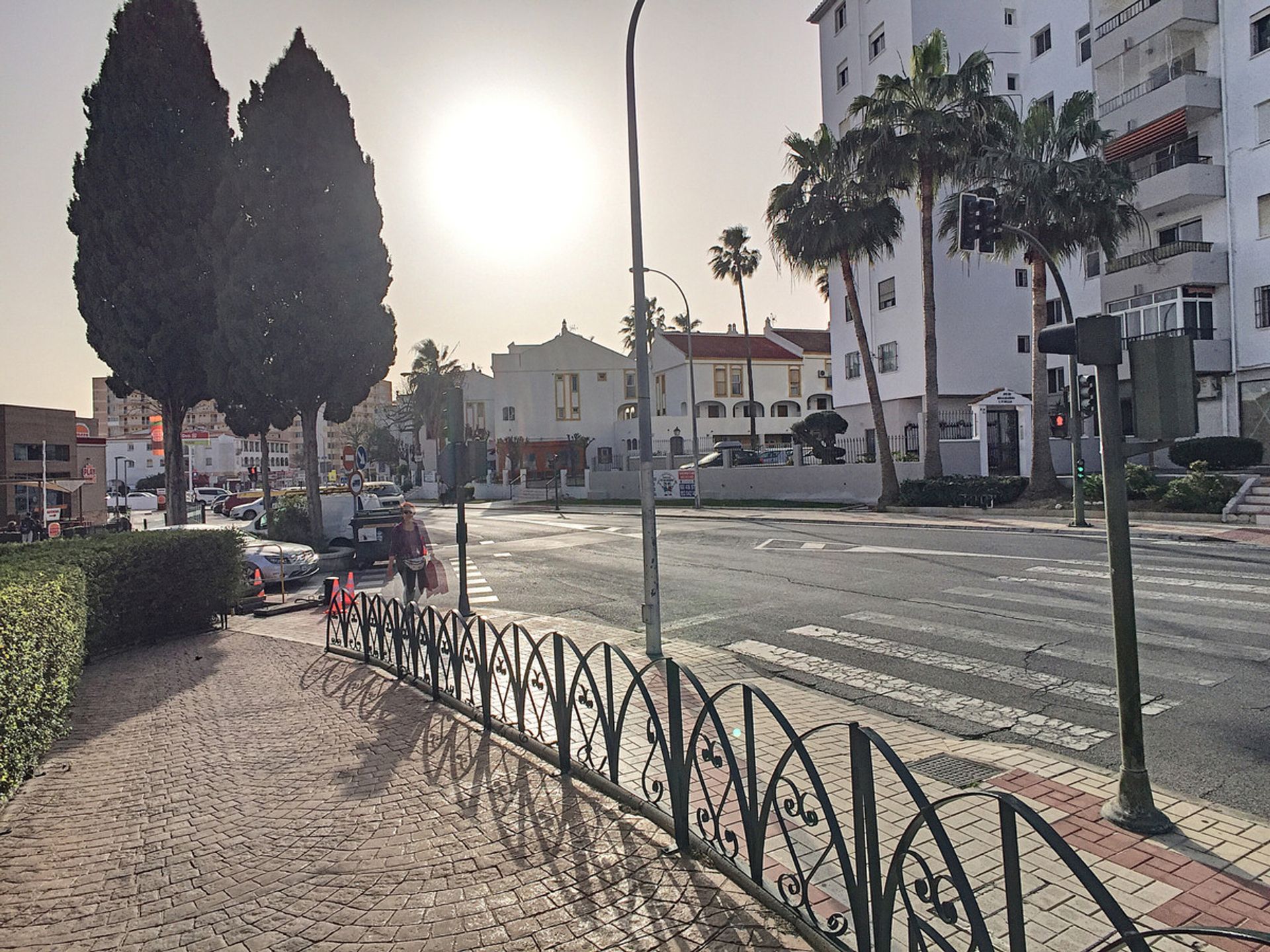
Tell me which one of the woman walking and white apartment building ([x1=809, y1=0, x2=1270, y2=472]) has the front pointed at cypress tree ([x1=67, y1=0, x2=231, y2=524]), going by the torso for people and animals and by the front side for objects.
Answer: the white apartment building

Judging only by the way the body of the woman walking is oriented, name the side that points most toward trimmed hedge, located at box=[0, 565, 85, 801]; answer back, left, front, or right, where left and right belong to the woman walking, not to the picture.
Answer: front

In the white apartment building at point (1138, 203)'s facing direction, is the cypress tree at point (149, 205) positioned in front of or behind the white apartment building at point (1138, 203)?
in front

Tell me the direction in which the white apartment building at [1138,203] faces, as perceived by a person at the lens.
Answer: facing the viewer and to the left of the viewer

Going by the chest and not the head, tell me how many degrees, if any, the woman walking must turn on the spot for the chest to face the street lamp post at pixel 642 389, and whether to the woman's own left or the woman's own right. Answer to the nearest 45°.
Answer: approximately 45° to the woman's own left

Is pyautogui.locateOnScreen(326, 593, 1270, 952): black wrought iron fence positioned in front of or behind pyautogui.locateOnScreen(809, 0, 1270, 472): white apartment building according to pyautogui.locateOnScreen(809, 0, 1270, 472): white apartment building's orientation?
in front

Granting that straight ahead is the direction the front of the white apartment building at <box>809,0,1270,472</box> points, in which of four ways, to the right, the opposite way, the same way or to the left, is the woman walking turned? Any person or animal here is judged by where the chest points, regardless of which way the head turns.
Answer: to the left

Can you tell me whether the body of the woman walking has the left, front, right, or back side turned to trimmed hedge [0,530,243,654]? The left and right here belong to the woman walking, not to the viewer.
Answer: right

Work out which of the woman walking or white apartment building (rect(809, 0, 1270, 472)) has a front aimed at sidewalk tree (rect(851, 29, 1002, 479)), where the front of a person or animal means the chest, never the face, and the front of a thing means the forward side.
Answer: the white apartment building

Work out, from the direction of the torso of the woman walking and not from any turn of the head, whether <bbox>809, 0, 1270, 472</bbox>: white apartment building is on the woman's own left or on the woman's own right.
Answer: on the woman's own left

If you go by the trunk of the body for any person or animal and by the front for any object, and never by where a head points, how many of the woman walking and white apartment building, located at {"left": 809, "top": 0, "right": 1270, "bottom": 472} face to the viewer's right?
0

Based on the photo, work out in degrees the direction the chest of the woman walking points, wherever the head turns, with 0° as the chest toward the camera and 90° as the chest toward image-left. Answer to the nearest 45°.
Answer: approximately 0°

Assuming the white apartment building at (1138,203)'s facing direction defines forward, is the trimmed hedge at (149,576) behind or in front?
in front

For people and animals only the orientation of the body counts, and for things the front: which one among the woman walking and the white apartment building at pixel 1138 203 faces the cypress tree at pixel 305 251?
the white apartment building

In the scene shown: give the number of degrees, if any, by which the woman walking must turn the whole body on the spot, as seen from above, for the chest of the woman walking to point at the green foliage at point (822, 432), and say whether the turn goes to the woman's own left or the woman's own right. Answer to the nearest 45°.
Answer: approximately 135° to the woman's own left
